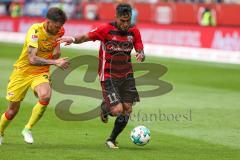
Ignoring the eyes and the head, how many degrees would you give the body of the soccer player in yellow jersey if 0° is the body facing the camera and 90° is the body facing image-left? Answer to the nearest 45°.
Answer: approximately 315°

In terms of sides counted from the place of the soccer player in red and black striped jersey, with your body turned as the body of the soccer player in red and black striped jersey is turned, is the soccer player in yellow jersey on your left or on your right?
on your right

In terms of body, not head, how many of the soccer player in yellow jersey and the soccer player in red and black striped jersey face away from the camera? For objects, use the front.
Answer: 0

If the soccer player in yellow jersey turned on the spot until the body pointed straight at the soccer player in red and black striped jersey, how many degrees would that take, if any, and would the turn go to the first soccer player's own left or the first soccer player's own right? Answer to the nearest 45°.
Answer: approximately 45° to the first soccer player's own left

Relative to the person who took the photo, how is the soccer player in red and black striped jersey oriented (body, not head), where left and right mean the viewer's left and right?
facing the viewer and to the right of the viewer
